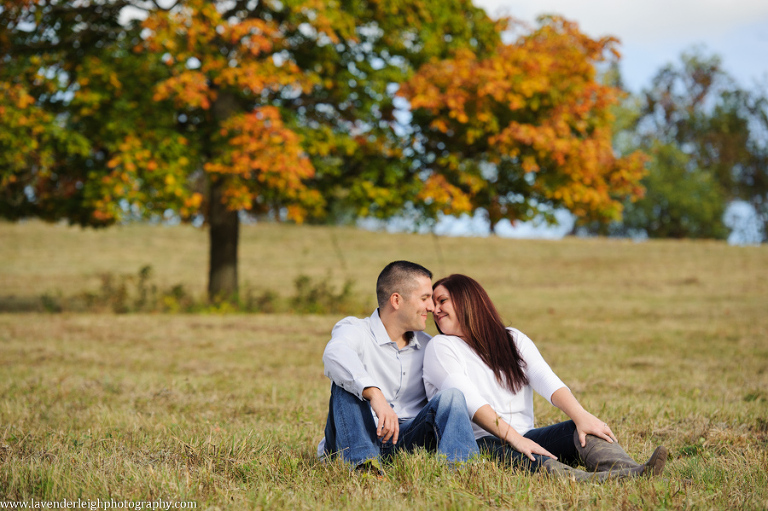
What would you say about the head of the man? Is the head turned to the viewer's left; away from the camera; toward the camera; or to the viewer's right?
to the viewer's right

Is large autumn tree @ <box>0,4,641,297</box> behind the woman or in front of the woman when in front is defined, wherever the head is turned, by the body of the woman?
behind
